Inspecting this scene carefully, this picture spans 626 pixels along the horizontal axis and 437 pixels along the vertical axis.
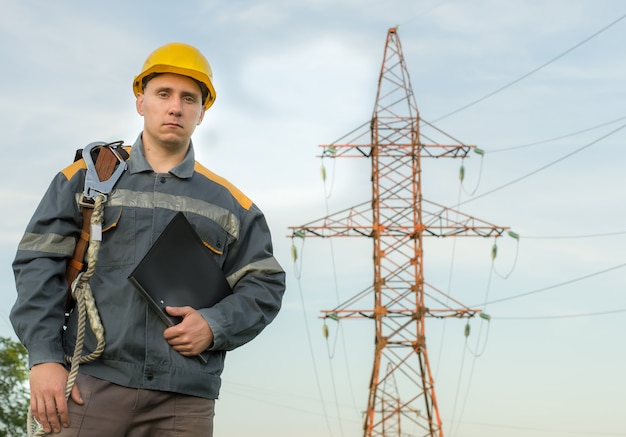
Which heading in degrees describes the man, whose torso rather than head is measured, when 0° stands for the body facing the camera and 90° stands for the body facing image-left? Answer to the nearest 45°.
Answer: approximately 0°
